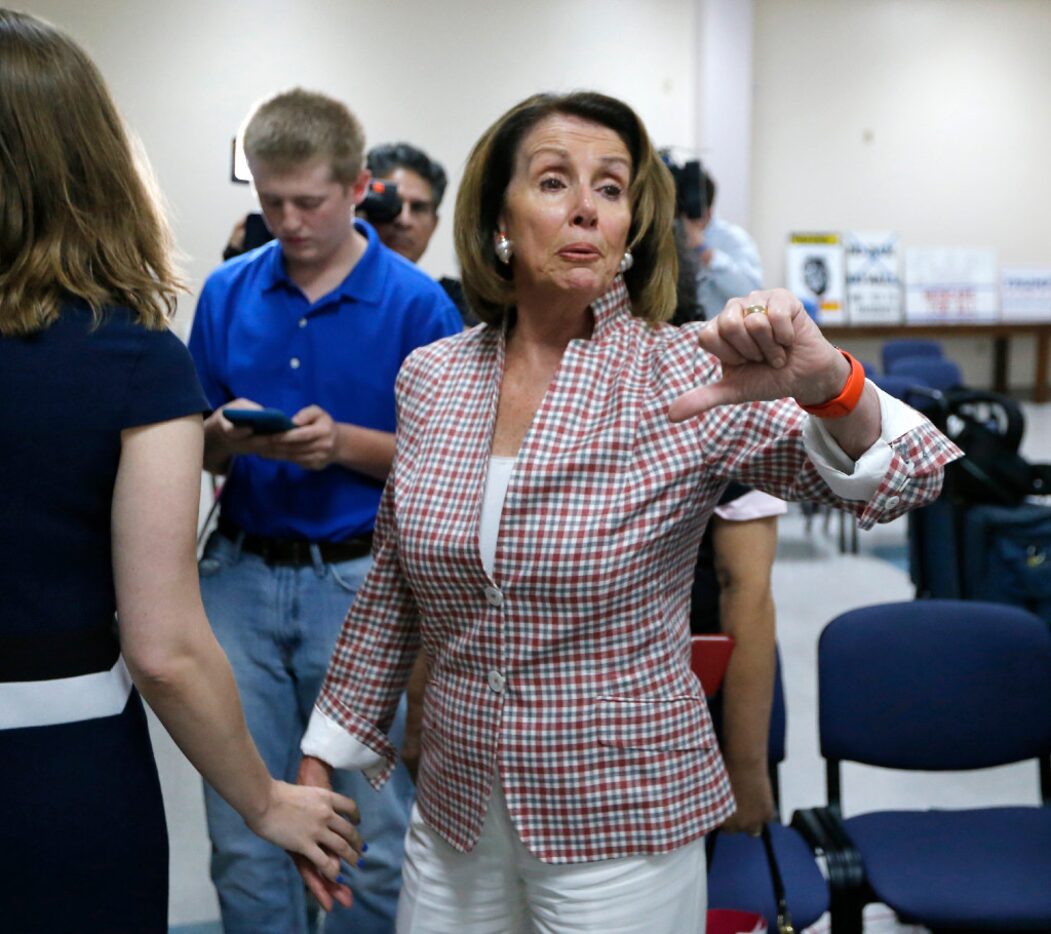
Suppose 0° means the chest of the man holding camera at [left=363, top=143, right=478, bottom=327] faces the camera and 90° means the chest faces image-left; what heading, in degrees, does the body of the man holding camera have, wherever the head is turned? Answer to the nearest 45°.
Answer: approximately 0°

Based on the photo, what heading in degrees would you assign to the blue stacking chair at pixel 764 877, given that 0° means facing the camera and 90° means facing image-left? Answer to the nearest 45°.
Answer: approximately 0°

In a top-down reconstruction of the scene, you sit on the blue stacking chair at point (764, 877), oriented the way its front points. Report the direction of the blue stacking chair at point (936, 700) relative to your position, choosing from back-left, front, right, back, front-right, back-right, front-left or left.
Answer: back-left

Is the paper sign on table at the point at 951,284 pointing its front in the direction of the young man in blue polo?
yes

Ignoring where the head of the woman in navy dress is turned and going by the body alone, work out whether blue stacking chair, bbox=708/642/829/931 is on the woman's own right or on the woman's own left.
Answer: on the woman's own right

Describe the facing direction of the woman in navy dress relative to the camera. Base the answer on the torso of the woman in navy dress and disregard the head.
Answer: away from the camera

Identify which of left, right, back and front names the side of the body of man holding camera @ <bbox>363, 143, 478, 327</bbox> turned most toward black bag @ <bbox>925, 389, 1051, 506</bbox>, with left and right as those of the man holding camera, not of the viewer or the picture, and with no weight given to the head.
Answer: left

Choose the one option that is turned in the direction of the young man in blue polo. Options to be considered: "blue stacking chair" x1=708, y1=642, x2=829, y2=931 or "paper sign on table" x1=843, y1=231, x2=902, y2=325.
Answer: the paper sign on table

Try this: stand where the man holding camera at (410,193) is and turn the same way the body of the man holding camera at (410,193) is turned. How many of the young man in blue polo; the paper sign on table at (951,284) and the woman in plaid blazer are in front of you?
2

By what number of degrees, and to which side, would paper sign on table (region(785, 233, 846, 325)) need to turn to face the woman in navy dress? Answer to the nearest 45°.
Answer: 0° — it already faces them

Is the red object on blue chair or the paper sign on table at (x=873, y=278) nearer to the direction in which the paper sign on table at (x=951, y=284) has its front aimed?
the red object on blue chair

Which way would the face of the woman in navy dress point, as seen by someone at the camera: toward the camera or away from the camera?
away from the camera
